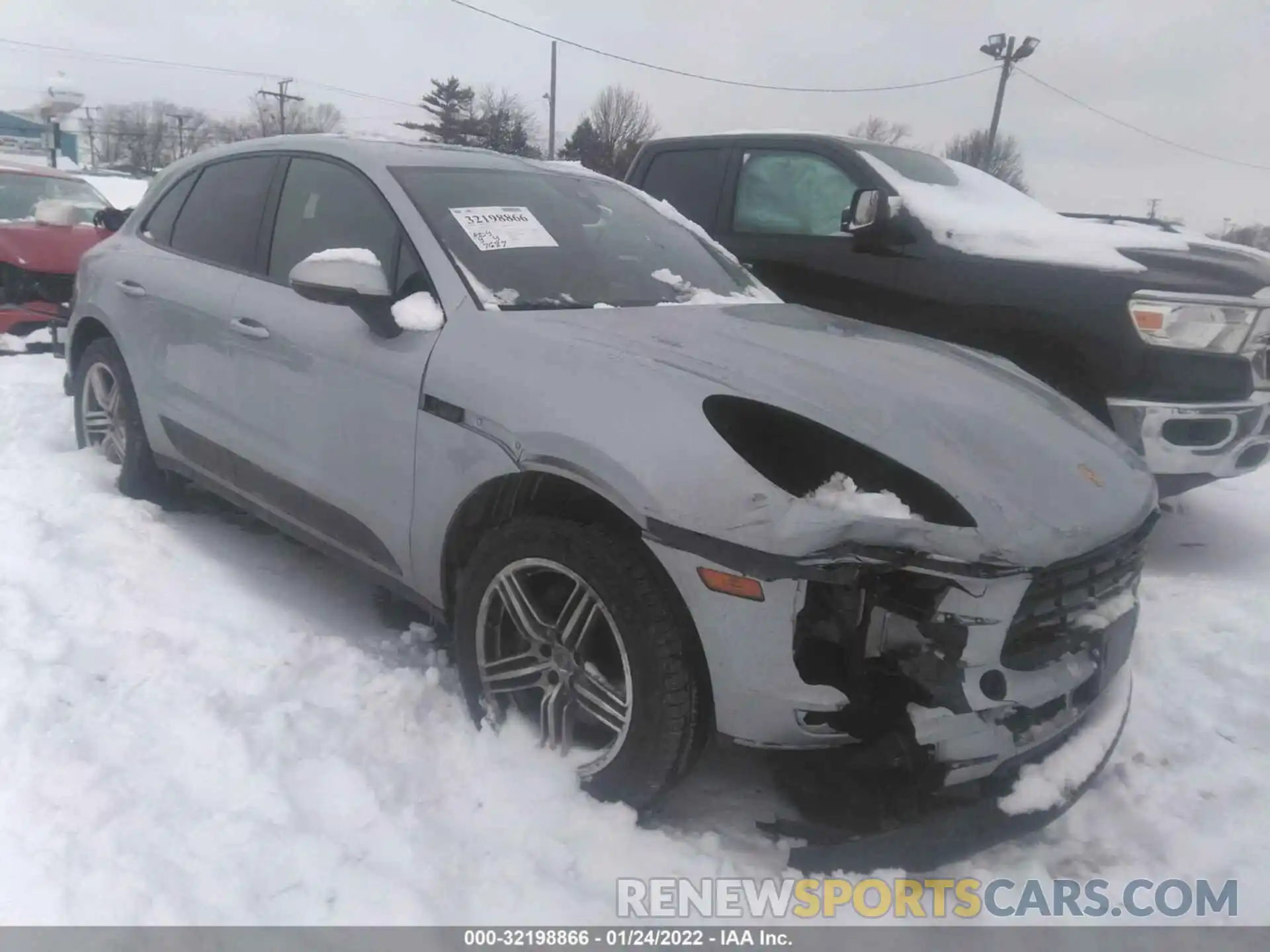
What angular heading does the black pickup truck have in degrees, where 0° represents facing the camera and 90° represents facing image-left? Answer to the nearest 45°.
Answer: approximately 315°

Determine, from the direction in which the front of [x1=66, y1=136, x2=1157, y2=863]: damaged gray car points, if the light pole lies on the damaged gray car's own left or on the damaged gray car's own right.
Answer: on the damaged gray car's own left

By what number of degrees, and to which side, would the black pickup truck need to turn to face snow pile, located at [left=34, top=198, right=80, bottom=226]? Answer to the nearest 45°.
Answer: approximately 135° to its right

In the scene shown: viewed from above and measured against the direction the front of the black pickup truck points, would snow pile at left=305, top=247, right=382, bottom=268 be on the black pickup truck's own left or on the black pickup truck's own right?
on the black pickup truck's own right

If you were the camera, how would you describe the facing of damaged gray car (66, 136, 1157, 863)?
facing the viewer and to the right of the viewer

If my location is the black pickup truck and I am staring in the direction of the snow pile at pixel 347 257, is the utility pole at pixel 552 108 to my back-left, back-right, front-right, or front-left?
back-right

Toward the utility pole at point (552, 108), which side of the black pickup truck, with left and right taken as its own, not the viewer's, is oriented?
back

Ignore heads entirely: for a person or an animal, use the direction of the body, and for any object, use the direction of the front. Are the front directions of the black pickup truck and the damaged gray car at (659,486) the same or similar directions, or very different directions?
same or similar directions

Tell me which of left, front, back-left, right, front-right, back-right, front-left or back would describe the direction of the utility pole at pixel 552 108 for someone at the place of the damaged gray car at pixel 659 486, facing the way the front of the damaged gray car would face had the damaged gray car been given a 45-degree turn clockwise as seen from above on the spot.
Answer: back

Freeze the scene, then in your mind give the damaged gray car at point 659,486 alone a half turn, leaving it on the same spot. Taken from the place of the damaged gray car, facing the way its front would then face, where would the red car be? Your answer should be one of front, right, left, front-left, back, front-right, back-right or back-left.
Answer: front

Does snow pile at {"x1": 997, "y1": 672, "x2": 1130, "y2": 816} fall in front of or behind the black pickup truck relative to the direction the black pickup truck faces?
in front

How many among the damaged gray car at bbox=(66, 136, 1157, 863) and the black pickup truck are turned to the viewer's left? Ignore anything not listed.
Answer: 0
